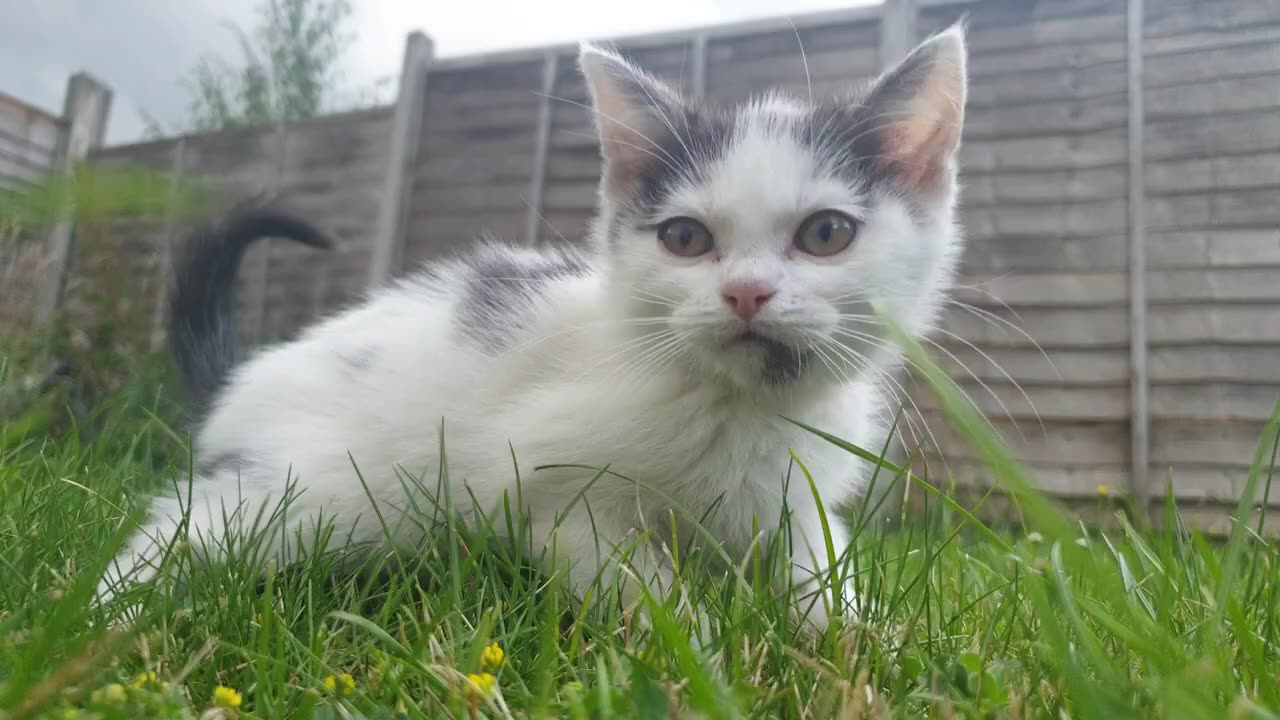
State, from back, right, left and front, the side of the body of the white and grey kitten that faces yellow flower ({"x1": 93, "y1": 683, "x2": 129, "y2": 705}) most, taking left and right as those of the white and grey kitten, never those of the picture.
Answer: right

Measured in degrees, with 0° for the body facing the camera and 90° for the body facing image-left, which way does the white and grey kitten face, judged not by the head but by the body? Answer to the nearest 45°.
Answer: approximately 315°

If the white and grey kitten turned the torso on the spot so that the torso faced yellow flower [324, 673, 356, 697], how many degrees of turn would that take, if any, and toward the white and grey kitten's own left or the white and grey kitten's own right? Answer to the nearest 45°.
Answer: approximately 90° to the white and grey kitten's own right

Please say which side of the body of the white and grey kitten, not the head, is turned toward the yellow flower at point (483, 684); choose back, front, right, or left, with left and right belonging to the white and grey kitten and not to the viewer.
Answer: right

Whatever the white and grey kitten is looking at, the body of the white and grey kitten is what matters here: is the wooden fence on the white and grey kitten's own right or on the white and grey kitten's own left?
on the white and grey kitten's own left
